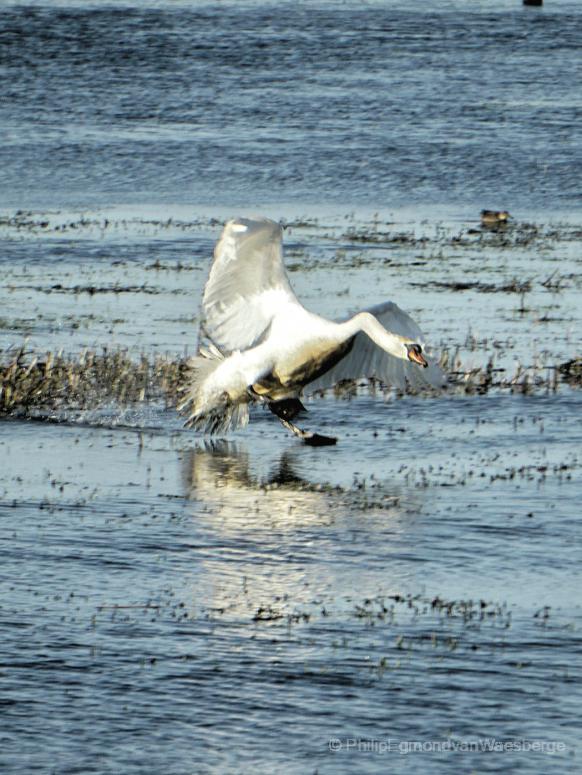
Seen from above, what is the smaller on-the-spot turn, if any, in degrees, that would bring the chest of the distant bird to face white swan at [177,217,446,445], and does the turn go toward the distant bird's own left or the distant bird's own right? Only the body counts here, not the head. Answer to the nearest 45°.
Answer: approximately 90° to the distant bird's own right

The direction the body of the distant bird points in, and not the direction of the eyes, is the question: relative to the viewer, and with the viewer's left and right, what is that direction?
facing to the right of the viewer
